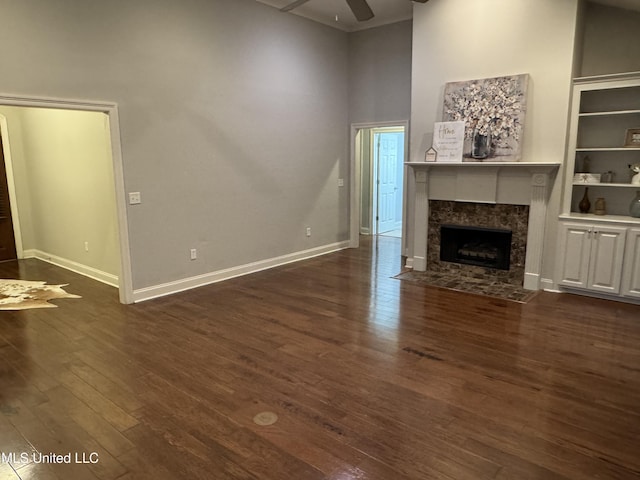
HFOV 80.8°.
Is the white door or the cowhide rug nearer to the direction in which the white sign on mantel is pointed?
the cowhide rug

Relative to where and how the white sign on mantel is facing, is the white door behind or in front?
behind

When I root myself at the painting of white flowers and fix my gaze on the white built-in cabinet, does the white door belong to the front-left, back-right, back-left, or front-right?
back-left

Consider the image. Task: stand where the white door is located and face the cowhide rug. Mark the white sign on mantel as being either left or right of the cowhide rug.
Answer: left

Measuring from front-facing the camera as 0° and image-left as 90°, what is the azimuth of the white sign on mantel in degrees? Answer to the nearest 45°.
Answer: approximately 0°

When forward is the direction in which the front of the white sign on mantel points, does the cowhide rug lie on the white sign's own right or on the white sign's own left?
on the white sign's own right
